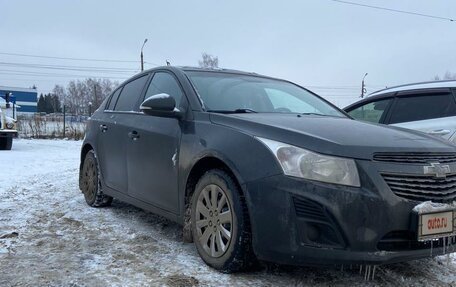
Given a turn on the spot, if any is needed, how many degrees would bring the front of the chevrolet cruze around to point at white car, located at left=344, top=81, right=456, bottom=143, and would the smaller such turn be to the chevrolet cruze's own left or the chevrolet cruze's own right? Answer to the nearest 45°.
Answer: approximately 90° to the chevrolet cruze's own left

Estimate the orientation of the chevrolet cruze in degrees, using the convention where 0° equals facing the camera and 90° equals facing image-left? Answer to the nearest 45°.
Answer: approximately 315°
